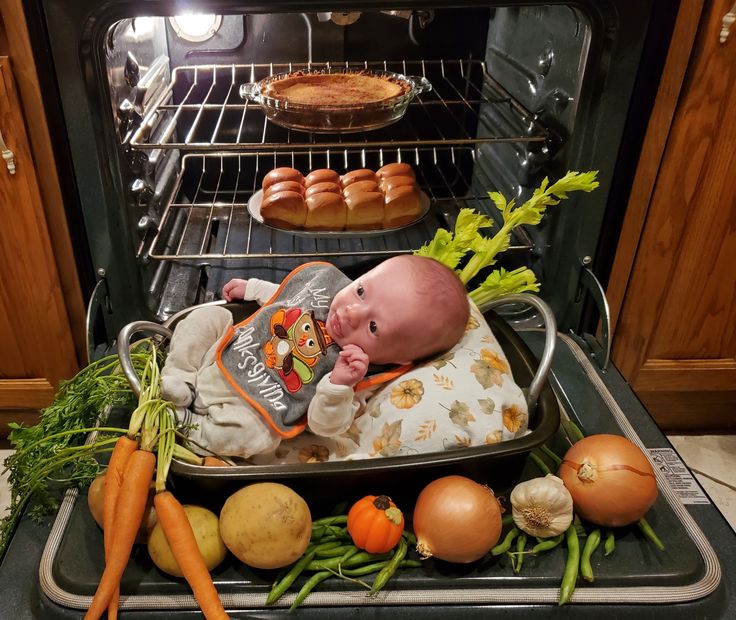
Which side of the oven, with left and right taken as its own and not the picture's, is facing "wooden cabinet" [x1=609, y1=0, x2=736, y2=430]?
left

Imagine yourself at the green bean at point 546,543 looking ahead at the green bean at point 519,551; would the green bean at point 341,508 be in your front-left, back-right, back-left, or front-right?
front-right

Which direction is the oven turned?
toward the camera

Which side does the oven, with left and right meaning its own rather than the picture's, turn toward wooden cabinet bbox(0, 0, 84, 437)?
right
